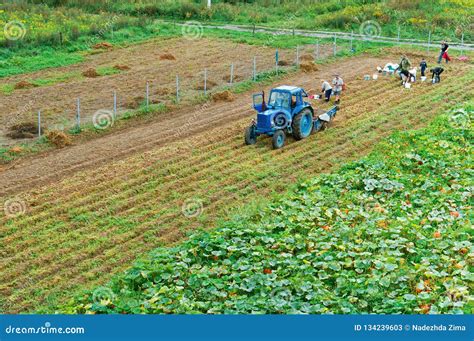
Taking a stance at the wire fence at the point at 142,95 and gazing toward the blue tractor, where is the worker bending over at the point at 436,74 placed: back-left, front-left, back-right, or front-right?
front-left

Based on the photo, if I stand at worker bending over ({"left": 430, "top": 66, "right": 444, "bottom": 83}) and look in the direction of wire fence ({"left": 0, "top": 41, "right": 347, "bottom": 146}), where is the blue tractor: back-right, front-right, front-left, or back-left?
front-left

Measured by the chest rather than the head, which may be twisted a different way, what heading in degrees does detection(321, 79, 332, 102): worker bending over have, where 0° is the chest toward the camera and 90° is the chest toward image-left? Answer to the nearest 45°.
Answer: approximately 90°

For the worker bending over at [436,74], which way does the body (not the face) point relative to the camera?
to the viewer's left

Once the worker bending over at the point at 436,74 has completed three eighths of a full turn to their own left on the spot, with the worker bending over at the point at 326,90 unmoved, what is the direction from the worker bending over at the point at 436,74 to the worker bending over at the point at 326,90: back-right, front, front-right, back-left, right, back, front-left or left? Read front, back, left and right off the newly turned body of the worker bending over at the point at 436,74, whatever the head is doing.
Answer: right

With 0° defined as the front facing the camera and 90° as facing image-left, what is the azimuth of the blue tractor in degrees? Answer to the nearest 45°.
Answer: approximately 45°

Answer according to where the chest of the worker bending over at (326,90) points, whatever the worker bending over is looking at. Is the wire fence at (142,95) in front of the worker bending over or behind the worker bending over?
in front

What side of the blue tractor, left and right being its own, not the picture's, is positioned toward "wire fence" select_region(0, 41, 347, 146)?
right

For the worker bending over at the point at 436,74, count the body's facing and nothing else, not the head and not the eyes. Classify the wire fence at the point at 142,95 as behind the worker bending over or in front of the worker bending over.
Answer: in front

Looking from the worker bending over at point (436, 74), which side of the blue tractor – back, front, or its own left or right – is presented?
back

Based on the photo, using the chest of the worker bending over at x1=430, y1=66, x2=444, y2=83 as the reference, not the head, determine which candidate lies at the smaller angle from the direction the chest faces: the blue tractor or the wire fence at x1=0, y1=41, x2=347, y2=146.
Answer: the wire fence
